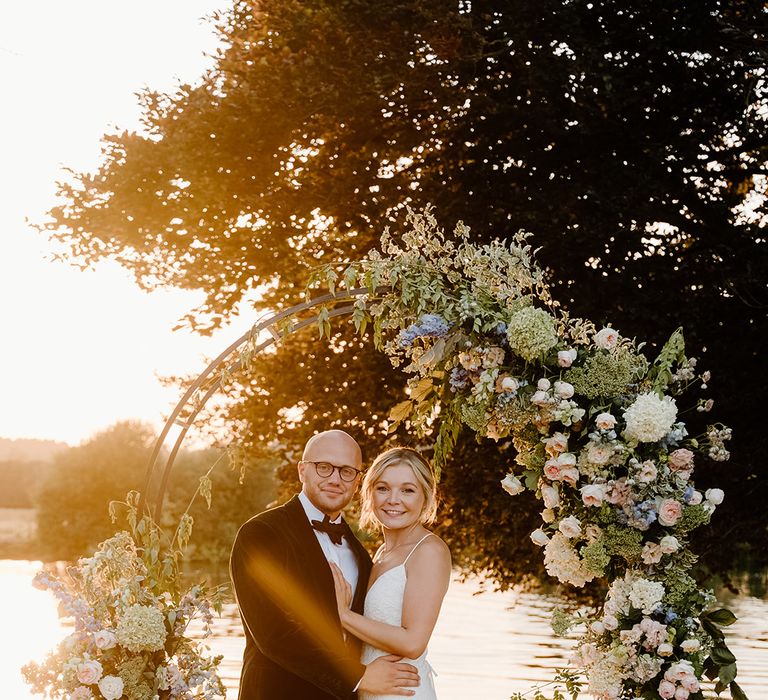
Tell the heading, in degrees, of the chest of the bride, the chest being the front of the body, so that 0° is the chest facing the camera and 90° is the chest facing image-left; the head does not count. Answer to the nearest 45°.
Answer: approximately 45°

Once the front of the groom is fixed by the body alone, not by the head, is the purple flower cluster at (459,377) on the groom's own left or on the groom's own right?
on the groom's own left

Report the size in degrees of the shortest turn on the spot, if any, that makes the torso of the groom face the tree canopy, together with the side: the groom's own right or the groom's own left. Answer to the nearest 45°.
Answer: approximately 135° to the groom's own left

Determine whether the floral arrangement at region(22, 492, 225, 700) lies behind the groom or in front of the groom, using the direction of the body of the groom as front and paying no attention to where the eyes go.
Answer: behind

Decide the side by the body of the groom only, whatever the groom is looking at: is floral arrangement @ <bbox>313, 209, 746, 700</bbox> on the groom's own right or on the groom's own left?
on the groom's own left

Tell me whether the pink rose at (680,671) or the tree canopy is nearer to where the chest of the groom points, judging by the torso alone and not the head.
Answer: the pink rose

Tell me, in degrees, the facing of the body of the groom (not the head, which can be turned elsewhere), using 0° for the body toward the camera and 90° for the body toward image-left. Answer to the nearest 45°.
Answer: approximately 315°

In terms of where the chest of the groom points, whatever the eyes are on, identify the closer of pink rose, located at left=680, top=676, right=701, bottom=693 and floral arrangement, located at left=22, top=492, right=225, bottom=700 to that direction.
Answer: the pink rose

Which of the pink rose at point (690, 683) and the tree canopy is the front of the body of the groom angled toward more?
the pink rose

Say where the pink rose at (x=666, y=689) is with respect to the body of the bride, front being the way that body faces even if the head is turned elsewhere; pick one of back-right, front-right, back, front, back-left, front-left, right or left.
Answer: back-left
